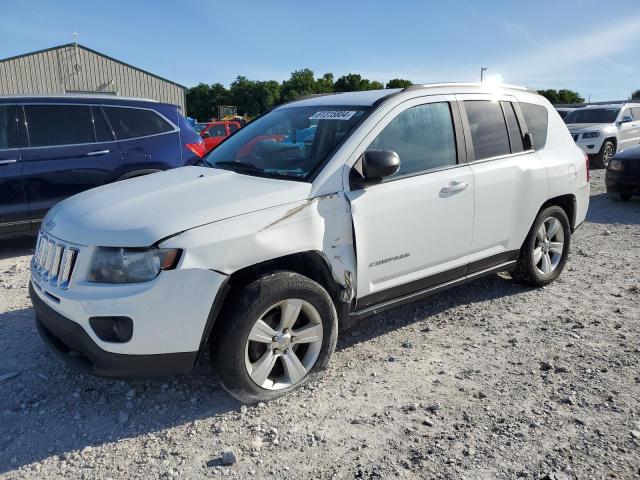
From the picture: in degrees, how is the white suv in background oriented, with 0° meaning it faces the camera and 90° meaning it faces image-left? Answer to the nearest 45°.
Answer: approximately 45°

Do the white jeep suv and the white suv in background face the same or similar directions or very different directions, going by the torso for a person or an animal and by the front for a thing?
same or similar directions

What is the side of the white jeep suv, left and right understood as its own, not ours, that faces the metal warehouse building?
right

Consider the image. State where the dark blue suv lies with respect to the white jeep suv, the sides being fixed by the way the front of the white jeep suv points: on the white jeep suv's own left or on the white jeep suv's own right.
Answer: on the white jeep suv's own right

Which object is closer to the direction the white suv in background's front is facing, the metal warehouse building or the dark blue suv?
the dark blue suv

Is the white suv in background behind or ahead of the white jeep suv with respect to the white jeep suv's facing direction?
behind

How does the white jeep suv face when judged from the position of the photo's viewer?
facing the viewer and to the left of the viewer

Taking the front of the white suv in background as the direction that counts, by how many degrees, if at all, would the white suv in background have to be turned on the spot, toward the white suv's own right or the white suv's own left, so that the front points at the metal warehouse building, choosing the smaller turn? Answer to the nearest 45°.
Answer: approximately 45° to the white suv's own right

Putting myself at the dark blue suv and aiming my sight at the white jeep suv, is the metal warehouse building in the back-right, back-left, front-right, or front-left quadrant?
back-left

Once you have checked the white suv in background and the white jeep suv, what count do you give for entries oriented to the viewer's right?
0
